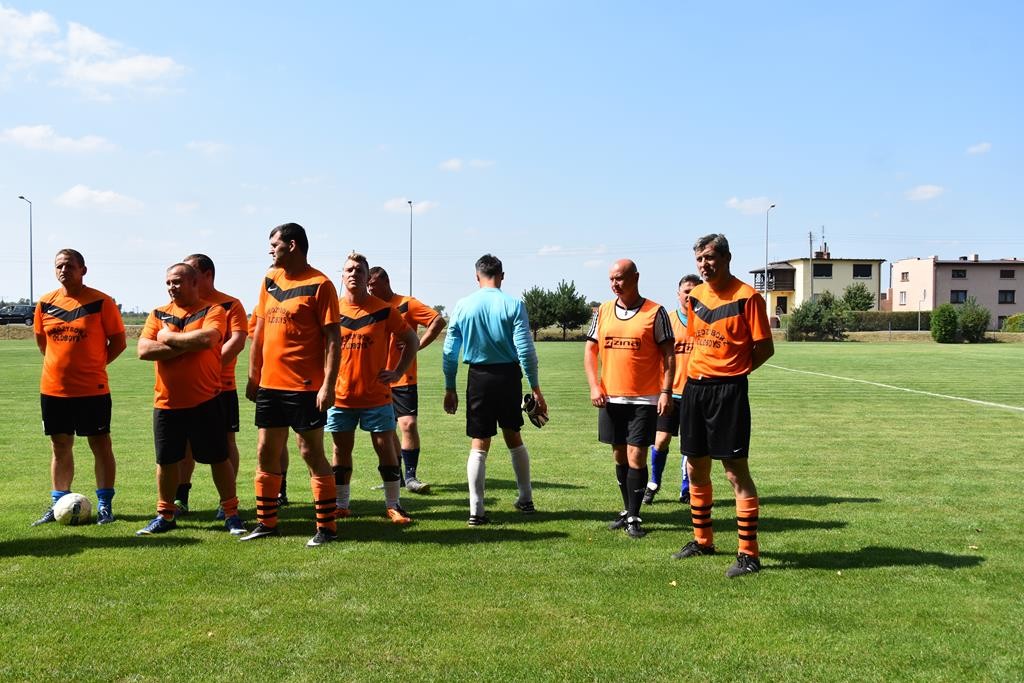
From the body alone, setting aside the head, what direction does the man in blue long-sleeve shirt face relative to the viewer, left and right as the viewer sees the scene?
facing away from the viewer

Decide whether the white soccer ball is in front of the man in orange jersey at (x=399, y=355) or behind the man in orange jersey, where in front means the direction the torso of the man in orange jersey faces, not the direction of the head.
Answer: in front

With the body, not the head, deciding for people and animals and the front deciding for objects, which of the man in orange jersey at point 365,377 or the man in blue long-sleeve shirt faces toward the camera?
the man in orange jersey

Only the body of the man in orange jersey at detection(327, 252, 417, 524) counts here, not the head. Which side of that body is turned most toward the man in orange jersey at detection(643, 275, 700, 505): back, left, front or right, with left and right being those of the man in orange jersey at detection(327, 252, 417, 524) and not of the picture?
left

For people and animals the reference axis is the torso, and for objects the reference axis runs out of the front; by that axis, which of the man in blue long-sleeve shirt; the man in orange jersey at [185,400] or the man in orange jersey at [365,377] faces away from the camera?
the man in blue long-sleeve shirt

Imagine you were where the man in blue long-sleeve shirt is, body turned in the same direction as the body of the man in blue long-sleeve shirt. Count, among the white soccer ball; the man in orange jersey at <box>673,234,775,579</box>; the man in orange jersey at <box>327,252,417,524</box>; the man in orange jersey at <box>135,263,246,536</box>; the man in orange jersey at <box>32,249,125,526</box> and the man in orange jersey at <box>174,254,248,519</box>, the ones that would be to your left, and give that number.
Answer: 5

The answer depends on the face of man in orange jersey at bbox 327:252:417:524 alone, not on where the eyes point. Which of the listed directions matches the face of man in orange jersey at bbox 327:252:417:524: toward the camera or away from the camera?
toward the camera

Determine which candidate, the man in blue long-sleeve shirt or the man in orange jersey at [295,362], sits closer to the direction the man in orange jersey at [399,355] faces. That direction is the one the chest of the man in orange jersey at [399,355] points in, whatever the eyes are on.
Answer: the man in orange jersey

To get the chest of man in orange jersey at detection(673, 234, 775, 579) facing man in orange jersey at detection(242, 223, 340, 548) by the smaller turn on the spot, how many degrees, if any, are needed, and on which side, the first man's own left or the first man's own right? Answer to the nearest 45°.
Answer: approximately 45° to the first man's own right

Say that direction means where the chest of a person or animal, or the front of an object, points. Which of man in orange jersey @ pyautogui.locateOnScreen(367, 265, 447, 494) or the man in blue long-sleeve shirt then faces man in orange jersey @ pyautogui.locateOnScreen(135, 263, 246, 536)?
man in orange jersey @ pyautogui.locateOnScreen(367, 265, 447, 494)

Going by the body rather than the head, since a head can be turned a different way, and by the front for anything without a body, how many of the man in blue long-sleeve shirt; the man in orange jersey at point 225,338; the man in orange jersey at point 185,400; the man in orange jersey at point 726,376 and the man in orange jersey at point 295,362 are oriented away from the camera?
1

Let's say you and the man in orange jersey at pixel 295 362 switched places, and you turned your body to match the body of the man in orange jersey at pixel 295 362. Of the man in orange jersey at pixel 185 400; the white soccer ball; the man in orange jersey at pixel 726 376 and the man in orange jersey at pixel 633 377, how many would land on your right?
2

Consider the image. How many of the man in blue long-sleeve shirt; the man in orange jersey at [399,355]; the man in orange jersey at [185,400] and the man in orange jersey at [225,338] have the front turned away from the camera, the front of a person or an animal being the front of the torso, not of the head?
1

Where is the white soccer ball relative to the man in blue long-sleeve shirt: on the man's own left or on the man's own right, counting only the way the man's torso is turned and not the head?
on the man's own left

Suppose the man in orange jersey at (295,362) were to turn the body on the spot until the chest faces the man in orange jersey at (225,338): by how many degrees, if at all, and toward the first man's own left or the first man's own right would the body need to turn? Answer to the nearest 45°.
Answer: approximately 90° to the first man's own right

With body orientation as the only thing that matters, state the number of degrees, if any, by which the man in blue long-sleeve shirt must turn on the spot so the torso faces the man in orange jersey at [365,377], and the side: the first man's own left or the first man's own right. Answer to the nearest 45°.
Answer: approximately 90° to the first man's own left

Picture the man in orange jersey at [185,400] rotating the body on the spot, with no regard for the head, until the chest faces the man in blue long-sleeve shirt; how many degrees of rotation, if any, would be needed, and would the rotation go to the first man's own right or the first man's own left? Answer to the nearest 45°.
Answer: approximately 135° to the first man's own left

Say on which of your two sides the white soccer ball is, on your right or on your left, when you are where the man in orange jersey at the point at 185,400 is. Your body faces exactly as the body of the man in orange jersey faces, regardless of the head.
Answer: on your right

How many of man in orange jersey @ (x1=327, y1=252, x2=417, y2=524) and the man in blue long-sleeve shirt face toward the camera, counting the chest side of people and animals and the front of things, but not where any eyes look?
1

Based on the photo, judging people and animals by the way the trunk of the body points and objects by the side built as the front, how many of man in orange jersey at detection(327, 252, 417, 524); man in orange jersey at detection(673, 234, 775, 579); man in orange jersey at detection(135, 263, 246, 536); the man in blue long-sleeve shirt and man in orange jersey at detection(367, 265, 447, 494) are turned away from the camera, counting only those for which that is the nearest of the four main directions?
1

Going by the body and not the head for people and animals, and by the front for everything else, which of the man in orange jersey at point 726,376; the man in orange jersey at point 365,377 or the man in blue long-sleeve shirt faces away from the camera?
the man in blue long-sleeve shirt

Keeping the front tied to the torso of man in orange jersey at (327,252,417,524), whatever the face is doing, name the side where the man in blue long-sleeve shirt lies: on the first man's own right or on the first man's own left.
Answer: on the first man's own left

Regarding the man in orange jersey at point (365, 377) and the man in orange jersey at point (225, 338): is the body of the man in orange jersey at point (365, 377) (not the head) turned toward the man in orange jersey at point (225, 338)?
no

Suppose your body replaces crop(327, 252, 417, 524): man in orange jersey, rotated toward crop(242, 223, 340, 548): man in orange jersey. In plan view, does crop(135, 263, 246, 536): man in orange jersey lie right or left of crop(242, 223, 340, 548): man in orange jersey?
right
